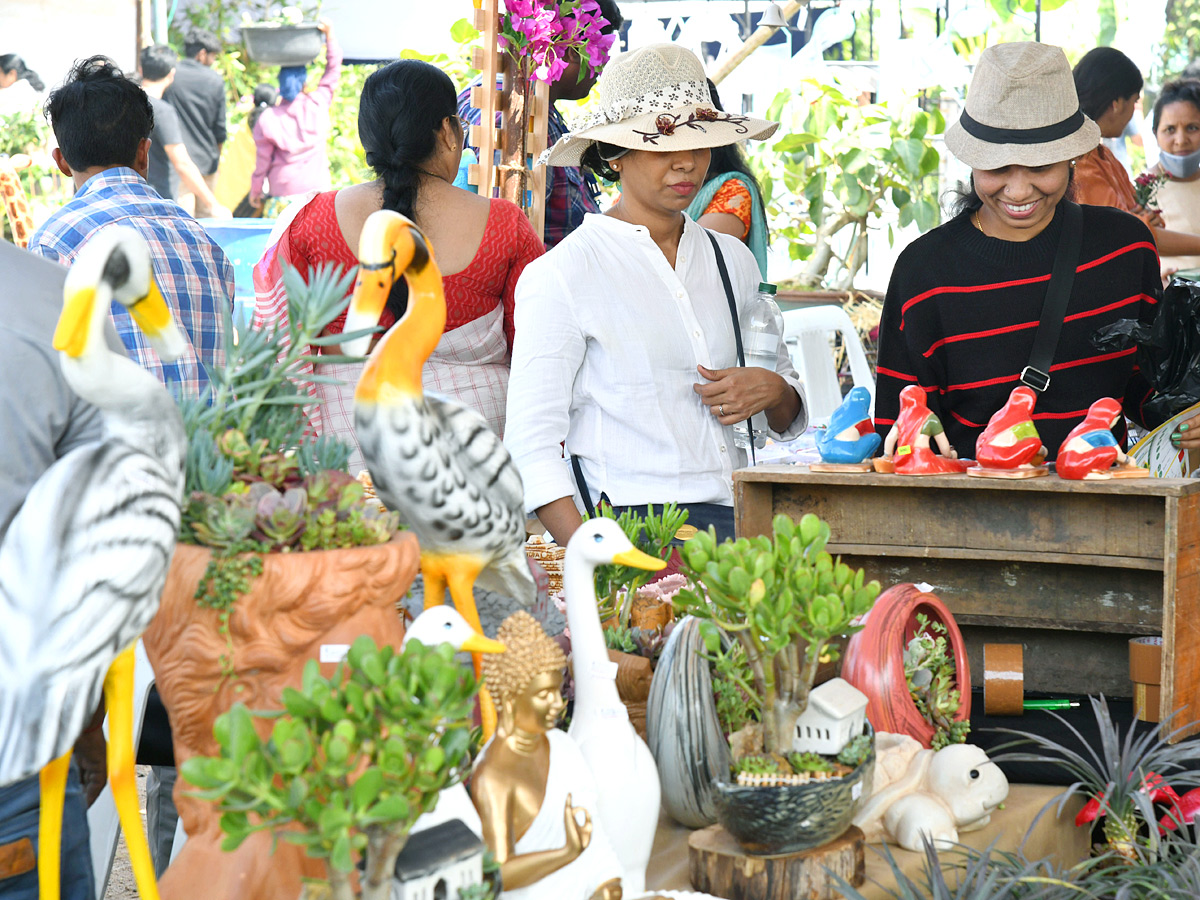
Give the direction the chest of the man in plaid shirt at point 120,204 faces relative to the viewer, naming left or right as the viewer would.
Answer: facing away from the viewer

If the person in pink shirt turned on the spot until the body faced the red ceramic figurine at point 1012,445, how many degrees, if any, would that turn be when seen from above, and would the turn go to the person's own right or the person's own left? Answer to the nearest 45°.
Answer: approximately 180°

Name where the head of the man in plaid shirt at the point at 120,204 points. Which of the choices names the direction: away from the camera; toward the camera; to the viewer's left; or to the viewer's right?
away from the camera

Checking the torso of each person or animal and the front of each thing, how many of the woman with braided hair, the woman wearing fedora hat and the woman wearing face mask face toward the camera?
2

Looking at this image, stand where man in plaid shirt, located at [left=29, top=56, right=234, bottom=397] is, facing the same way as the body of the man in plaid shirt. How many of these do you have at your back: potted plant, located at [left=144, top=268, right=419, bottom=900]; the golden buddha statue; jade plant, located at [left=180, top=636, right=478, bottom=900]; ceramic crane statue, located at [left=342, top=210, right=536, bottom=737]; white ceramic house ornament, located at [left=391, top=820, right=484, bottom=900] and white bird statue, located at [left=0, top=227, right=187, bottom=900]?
6

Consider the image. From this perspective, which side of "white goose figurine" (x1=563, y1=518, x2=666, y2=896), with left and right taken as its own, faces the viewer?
right

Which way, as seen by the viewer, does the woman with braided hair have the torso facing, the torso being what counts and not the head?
away from the camera

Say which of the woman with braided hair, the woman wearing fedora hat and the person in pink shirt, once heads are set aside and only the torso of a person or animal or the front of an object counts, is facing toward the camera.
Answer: the woman wearing fedora hat

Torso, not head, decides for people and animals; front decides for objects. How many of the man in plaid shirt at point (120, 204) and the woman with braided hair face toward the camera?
0

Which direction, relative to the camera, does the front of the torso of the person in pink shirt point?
away from the camera

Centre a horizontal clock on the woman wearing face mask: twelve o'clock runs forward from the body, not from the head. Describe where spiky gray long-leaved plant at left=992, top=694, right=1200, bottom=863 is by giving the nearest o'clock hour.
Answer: The spiky gray long-leaved plant is roughly at 12 o'clock from the woman wearing face mask.

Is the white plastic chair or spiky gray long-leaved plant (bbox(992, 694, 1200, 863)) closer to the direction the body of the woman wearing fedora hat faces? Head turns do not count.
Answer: the spiky gray long-leaved plant

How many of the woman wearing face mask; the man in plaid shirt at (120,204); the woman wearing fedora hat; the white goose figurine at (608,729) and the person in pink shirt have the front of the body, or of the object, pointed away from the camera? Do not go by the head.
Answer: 2
